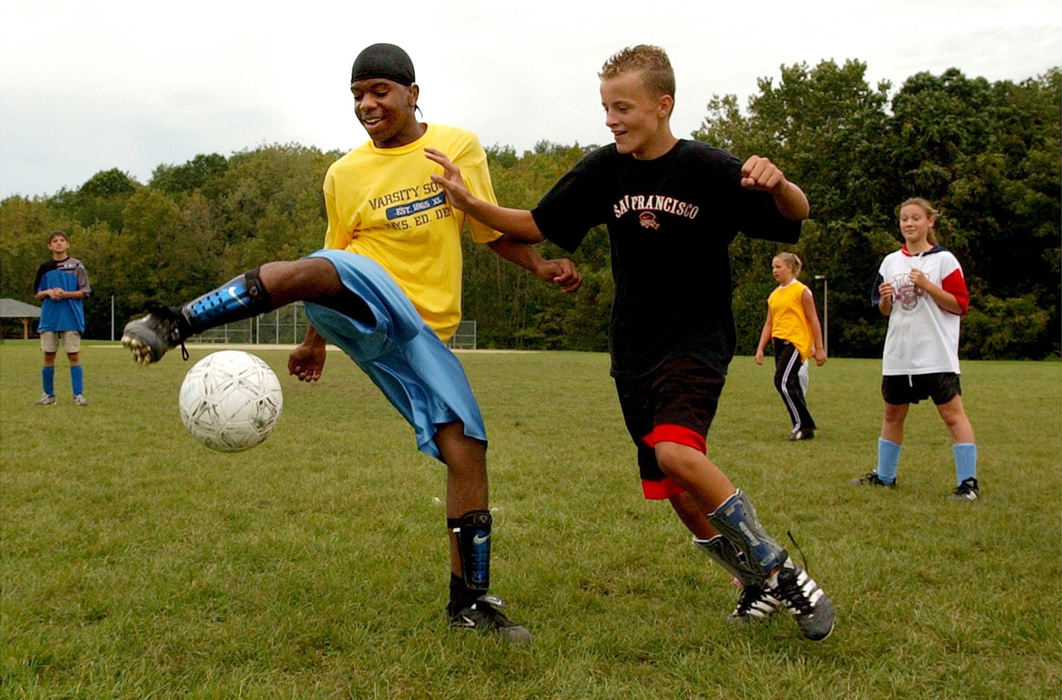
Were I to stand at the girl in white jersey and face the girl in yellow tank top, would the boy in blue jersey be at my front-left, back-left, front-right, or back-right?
front-left

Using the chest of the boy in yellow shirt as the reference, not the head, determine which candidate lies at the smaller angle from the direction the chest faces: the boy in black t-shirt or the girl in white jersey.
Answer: the boy in black t-shirt

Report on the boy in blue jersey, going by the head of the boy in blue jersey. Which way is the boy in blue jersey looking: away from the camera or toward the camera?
toward the camera

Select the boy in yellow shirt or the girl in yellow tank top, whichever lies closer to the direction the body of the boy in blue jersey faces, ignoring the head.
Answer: the boy in yellow shirt

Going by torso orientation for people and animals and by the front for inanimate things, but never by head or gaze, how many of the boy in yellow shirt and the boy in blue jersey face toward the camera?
2

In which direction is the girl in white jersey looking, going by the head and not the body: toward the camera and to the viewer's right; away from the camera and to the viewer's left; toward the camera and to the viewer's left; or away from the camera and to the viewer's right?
toward the camera and to the viewer's left

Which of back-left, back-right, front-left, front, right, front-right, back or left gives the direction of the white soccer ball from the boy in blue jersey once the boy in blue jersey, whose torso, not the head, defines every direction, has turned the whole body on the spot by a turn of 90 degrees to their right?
left

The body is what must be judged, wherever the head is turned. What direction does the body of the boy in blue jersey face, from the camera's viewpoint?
toward the camera

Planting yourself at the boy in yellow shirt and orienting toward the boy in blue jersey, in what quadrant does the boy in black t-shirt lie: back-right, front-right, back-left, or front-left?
back-right

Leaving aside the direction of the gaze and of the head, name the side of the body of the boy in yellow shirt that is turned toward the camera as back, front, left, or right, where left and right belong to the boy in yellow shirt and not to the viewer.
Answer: front

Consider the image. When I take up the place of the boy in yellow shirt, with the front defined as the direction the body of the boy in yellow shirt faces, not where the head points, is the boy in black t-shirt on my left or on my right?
on my left

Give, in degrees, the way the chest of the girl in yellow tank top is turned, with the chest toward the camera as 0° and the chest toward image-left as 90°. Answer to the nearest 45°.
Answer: approximately 45°

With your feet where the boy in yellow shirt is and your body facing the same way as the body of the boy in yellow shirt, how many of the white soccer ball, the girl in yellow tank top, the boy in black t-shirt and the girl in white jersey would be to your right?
1

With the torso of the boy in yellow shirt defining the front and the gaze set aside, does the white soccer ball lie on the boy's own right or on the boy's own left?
on the boy's own right

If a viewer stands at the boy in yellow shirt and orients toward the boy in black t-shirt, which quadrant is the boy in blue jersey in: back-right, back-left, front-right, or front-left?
back-left

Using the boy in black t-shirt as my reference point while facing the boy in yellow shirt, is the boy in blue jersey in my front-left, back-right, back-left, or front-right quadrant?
front-right

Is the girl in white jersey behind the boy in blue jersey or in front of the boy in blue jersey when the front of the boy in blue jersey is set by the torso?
in front

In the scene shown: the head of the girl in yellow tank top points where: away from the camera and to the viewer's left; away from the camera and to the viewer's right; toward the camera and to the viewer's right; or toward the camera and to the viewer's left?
toward the camera and to the viewer's left

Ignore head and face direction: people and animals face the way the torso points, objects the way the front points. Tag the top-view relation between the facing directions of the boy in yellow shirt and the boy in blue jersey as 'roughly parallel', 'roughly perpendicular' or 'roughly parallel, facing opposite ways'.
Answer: roughly parallel
